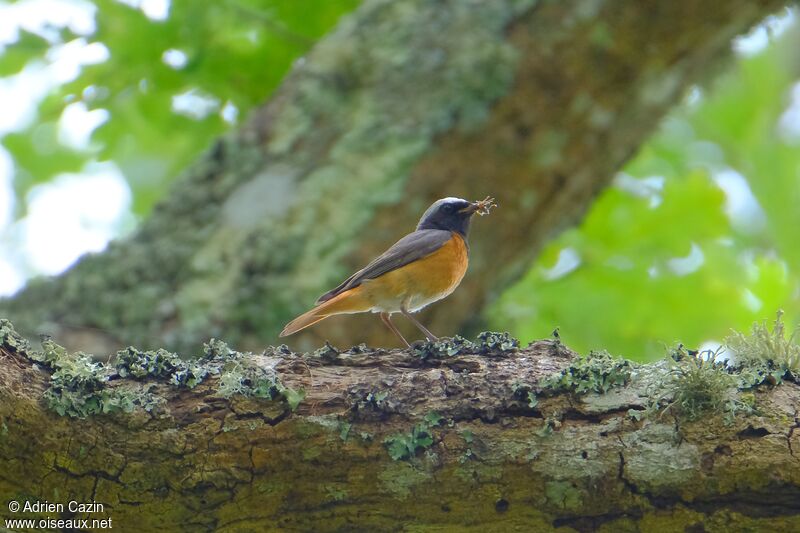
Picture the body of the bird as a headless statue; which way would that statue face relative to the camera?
to the viewer's right
